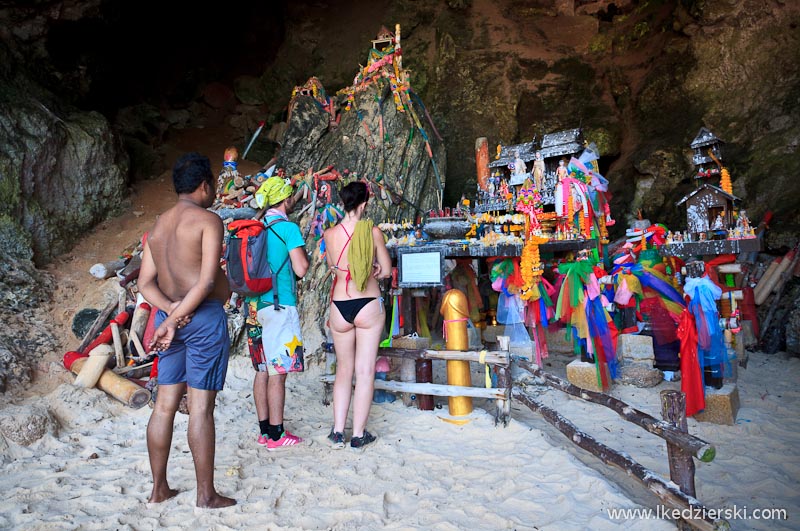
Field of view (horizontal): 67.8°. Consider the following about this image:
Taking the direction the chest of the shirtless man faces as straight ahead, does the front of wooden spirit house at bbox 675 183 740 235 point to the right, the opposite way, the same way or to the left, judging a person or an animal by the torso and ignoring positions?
the opposite way

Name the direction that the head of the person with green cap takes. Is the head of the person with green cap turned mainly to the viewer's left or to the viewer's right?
to the viewer's right

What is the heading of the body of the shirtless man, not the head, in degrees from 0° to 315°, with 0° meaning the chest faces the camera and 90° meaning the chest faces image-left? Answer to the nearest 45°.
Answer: approximately 225°

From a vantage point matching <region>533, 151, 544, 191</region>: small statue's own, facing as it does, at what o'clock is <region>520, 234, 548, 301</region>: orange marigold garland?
The orange marigold garland is roughly at 12 o'clock from the small statue.

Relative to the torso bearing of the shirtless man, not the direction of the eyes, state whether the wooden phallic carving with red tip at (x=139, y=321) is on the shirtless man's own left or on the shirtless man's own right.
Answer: on the shirtless man's own left

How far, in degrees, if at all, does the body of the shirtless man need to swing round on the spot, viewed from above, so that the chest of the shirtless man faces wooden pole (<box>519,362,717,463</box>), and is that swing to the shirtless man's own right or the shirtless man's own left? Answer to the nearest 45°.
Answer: approximately 45° to the shirtless man's own right

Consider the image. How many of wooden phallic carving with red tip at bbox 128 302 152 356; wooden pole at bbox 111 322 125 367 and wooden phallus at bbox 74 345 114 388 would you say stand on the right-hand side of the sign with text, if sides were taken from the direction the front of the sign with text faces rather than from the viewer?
3

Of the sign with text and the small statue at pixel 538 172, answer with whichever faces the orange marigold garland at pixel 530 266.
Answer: the small statue

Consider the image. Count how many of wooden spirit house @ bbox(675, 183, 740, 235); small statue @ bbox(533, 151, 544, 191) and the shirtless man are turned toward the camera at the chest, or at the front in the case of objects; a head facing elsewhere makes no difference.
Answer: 2
